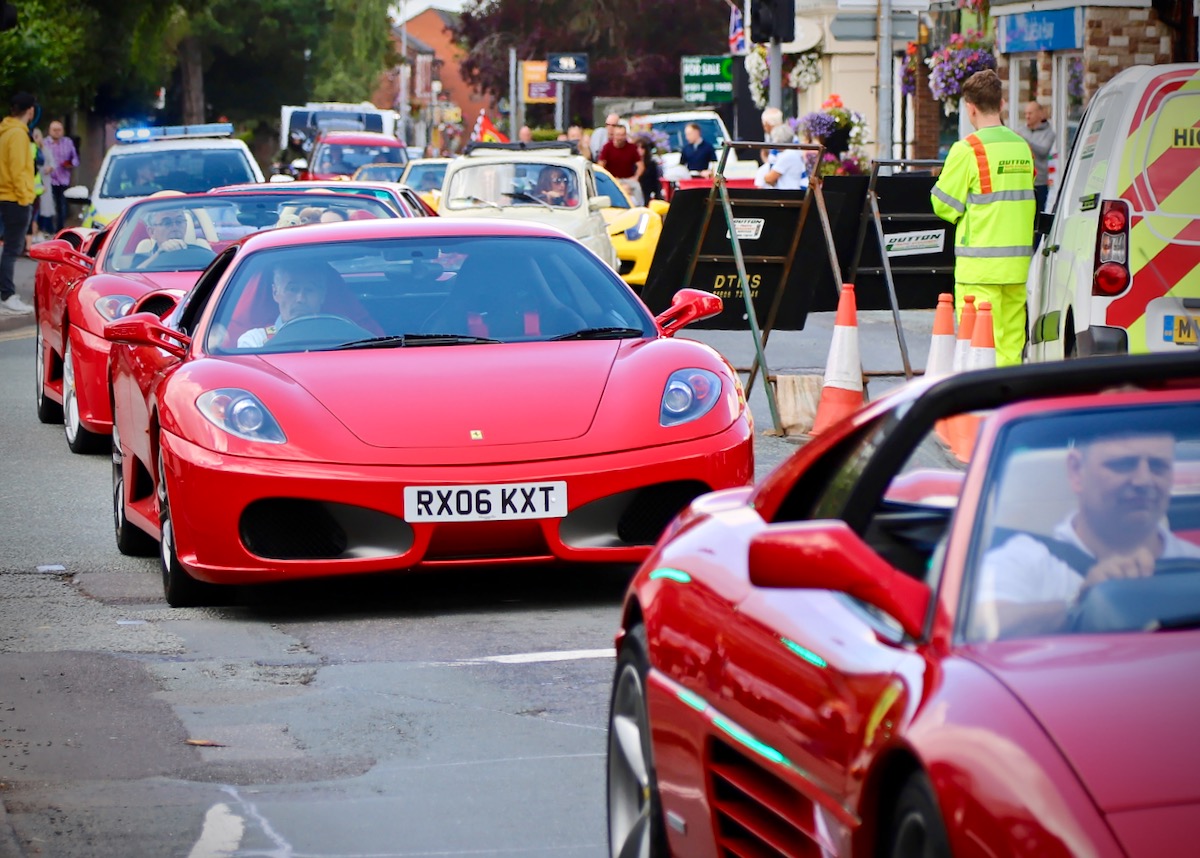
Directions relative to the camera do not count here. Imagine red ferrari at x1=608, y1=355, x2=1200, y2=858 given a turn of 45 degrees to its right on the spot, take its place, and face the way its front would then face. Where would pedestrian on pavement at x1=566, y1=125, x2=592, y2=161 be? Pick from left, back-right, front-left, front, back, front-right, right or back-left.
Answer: back

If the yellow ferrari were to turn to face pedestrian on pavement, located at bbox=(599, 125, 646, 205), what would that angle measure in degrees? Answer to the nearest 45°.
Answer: approximately 180°

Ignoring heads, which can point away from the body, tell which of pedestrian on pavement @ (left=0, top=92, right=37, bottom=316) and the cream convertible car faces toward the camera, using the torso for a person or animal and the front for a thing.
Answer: the cream convertible car

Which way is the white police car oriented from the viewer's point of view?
toward the camera

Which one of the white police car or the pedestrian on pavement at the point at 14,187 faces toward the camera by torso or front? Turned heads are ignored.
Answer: the white police car

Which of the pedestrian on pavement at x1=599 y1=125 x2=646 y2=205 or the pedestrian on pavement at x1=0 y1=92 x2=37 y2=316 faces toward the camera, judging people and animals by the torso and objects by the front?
the pedestrian on pavement at x1=599 y1=125 x2=646 y2=205

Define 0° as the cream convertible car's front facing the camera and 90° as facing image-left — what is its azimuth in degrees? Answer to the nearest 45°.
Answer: approximately 0°

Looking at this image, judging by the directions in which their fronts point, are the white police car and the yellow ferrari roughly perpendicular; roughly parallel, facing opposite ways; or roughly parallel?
roughly parallel

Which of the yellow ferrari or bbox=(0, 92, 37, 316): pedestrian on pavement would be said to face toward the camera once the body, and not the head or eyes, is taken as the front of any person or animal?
the yellow ferrari

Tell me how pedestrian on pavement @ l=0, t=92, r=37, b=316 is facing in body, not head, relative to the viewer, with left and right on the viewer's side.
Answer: facing to the right of the viewer

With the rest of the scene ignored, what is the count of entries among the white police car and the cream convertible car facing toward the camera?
2

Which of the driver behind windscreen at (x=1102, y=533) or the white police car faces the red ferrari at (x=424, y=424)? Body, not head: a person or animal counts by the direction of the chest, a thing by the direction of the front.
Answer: the white police car

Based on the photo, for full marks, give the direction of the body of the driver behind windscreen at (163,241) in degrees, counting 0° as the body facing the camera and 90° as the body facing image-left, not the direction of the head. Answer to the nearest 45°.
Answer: approximately 315°

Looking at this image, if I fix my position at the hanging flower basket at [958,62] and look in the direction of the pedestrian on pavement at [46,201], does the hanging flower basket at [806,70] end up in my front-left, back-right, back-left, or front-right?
front-right

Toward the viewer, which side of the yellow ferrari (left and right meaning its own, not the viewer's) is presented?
front

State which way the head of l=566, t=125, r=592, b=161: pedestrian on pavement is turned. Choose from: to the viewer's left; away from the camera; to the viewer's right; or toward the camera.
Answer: toward the camera

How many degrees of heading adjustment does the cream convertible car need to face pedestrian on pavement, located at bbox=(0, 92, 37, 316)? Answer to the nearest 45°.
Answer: approximately 90° to its right

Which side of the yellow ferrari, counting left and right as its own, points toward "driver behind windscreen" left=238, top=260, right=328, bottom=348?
front
